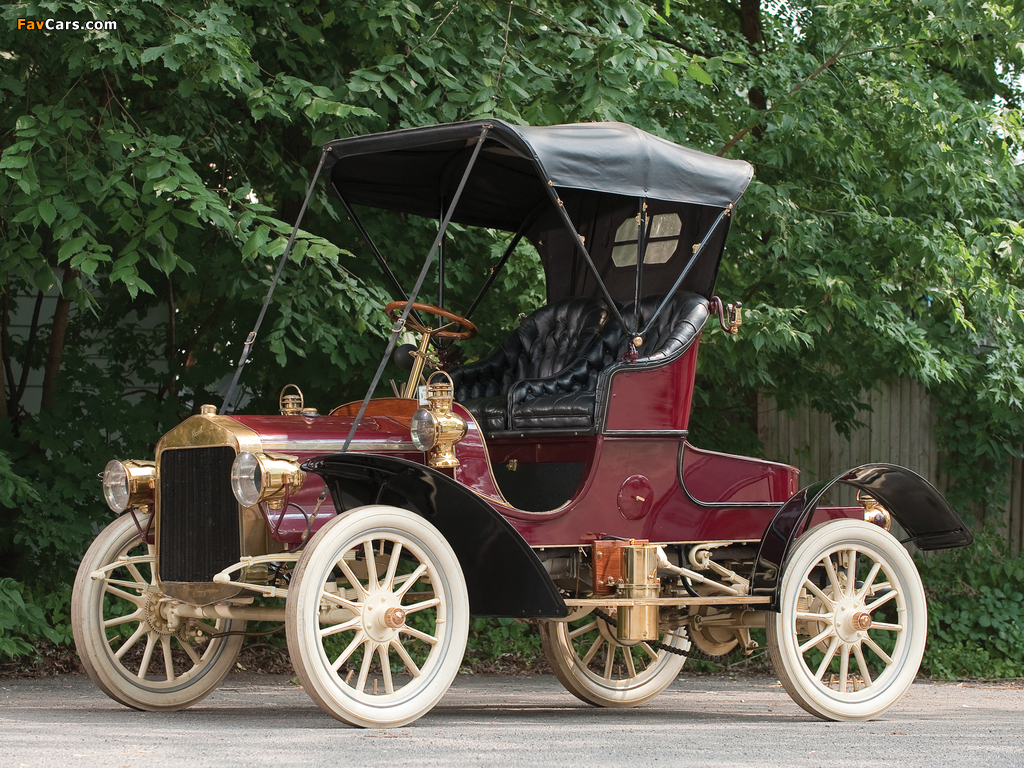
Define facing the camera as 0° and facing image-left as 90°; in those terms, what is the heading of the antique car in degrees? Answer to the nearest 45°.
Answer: approximately 45°
